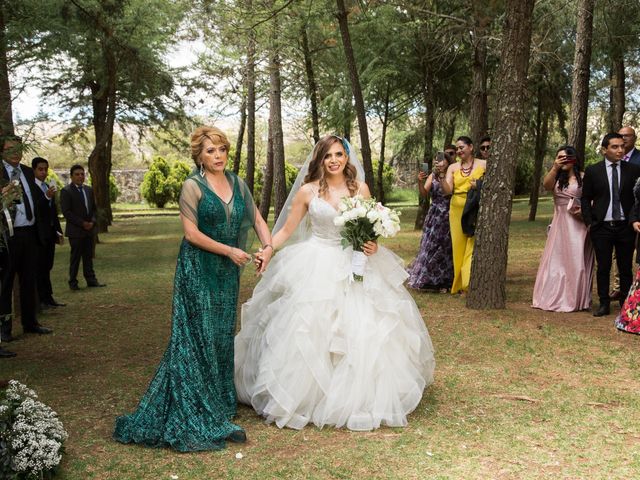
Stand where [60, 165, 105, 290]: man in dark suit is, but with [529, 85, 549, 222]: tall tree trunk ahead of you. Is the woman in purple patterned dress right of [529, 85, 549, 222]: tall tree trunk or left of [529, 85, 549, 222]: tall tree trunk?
right

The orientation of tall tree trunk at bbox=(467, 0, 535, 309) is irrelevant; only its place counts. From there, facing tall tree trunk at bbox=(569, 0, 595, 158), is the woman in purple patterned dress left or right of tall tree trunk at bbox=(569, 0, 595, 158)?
left

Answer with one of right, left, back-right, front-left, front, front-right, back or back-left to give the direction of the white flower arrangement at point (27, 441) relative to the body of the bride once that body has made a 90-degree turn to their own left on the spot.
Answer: back-right

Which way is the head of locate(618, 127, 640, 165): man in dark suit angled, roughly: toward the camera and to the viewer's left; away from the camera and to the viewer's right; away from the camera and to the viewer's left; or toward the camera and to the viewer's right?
toward the camera and to the viewer's left

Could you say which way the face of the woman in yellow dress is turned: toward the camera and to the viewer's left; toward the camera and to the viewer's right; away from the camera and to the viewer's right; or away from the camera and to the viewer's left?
toward the camera and to the viewer's left

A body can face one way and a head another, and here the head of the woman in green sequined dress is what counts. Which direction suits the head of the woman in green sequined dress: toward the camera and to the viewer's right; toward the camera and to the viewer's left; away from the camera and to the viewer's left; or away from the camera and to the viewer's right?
toward the camera and to the viewer's right

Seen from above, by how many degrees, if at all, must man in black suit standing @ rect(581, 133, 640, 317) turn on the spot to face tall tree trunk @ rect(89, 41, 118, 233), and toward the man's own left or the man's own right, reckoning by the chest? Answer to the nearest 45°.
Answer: approximately 135° to the man's own right

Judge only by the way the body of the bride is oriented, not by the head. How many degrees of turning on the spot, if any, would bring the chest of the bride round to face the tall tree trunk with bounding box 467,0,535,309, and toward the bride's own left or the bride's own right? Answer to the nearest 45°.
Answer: approximately 135° to the bride's own left

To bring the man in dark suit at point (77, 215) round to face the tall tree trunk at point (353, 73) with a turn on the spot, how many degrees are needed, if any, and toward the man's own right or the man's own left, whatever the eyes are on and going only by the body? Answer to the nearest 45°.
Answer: approximately 45° to the man's own left

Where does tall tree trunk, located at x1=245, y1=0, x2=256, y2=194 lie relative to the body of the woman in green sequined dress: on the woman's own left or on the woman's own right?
on the woman's own left

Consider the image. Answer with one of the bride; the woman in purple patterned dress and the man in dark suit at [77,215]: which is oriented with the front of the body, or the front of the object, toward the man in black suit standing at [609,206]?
the man in dark suit

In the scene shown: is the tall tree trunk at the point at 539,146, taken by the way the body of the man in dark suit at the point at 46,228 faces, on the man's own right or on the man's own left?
on the man's own left

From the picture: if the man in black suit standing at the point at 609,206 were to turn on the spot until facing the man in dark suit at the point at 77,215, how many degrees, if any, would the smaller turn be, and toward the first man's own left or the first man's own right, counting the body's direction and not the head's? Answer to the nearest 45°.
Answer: approximately 90° to the first man's own right

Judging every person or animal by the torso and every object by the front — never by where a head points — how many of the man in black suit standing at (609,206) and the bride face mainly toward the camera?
2

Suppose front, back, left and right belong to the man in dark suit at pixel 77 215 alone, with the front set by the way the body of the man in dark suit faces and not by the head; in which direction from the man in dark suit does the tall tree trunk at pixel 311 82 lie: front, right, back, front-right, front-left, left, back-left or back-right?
left

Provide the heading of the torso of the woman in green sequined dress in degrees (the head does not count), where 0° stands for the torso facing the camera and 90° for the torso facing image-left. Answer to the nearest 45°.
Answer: approximately 315°
